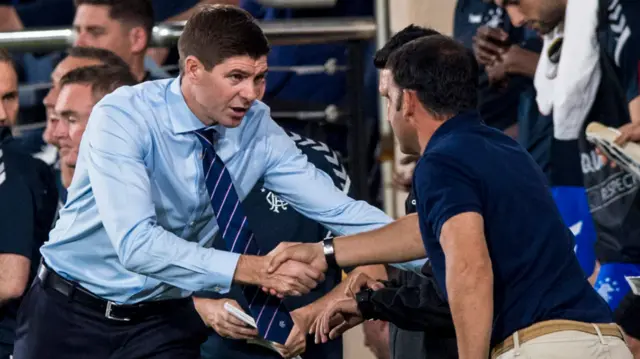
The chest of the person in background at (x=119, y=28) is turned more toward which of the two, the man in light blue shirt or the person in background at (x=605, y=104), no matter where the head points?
the man in light blue shirt

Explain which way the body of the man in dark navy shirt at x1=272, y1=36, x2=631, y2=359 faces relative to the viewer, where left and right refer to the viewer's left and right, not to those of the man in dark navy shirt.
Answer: facing away from the viewer and to the left of the viewer

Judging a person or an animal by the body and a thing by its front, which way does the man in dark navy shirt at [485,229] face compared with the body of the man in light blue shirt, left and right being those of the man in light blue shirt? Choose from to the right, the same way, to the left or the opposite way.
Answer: the opposite way
